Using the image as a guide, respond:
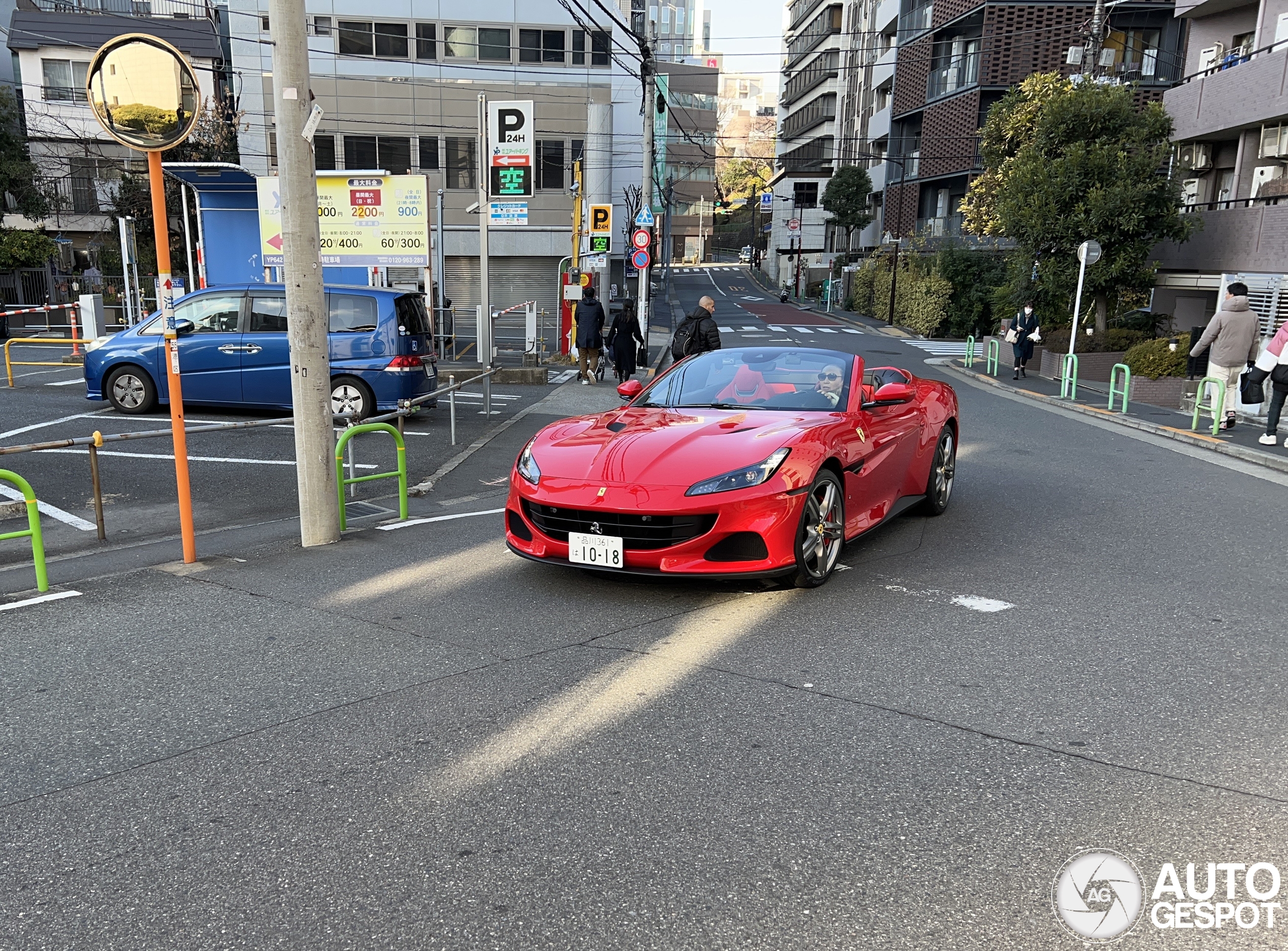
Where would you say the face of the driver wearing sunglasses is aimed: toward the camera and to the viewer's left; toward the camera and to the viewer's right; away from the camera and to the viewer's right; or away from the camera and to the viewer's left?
toward the camera and to the viewer's left

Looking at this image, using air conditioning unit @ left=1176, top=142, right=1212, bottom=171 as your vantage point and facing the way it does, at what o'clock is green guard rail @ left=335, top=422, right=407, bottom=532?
The green guard rail is roughly at 11 o'clock from the air conditioning unit.

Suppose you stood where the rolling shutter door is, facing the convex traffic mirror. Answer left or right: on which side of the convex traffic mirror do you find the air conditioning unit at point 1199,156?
left

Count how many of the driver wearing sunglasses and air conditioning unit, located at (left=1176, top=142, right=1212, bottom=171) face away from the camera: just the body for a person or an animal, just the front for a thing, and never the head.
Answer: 0

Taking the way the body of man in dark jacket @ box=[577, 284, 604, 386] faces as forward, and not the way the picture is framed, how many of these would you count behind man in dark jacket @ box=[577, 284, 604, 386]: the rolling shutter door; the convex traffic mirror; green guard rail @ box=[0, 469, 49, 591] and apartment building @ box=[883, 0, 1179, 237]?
2

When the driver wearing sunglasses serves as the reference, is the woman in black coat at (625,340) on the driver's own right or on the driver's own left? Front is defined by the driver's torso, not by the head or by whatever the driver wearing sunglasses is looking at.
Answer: on the driver's own right

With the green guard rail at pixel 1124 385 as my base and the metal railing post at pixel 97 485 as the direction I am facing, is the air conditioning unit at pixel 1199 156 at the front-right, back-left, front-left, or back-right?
back-right

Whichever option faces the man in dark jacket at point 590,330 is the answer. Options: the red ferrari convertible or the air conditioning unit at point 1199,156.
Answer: the air conditioning unit

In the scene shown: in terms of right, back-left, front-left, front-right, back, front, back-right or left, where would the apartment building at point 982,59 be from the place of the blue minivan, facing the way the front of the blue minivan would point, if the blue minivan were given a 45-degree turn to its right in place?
right

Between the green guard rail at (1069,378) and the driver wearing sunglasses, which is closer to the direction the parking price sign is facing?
the driver wearing sunglasses

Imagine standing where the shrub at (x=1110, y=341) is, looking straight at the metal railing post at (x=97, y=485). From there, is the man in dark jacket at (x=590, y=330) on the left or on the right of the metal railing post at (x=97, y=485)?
right

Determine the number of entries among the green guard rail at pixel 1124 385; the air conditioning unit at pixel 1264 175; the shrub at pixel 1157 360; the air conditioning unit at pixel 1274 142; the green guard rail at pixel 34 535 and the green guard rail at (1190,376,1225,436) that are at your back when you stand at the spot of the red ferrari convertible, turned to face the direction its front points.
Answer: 5

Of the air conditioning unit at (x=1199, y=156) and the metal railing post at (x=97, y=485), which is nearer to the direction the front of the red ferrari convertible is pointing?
the metal railing post

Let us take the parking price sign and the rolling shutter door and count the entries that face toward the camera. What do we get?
2
